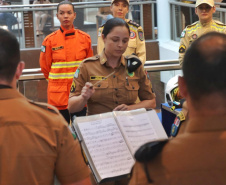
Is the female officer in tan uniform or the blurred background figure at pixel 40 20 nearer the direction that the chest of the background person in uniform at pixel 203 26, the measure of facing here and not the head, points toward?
the female officer in tan uniform

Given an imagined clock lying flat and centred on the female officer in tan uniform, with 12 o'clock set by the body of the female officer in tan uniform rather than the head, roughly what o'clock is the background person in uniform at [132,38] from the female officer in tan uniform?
The background person in uniform is roughly at 6 o'clock from the female officer in tan uniform.

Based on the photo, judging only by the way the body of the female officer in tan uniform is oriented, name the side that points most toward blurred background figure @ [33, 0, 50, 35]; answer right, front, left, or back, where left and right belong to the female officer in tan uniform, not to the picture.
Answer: back

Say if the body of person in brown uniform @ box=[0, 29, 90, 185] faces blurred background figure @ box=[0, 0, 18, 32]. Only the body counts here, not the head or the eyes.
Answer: yes

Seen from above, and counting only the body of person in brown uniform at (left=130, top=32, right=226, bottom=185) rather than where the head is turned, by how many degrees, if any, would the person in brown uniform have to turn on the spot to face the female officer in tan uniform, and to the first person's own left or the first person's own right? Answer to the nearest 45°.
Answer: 0° — they already face them

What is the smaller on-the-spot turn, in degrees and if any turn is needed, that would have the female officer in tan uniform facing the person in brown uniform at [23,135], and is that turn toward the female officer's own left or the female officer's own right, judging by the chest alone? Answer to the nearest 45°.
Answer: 0° — they already face them

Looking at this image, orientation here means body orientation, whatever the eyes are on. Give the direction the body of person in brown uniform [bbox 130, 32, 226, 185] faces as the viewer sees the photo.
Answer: away from the camera

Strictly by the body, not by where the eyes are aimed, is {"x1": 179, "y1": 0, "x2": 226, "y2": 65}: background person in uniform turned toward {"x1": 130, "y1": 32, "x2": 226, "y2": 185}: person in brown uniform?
yes

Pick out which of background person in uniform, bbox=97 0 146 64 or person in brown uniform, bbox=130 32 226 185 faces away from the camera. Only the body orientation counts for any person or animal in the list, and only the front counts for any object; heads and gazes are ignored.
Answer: person in brown uniform, bbox=130 32 226 185

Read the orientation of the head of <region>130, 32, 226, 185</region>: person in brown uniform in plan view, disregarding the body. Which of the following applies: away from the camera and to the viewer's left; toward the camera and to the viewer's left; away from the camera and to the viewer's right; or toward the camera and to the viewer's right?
away from the camera and to the viewer's left

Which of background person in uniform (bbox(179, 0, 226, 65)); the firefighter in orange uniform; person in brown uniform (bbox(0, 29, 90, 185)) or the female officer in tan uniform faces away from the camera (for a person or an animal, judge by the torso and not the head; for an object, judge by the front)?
person in brown uniform (bbox(0, 29, 90, 185))

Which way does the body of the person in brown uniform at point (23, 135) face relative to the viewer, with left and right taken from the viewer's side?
facing away from the viewer
